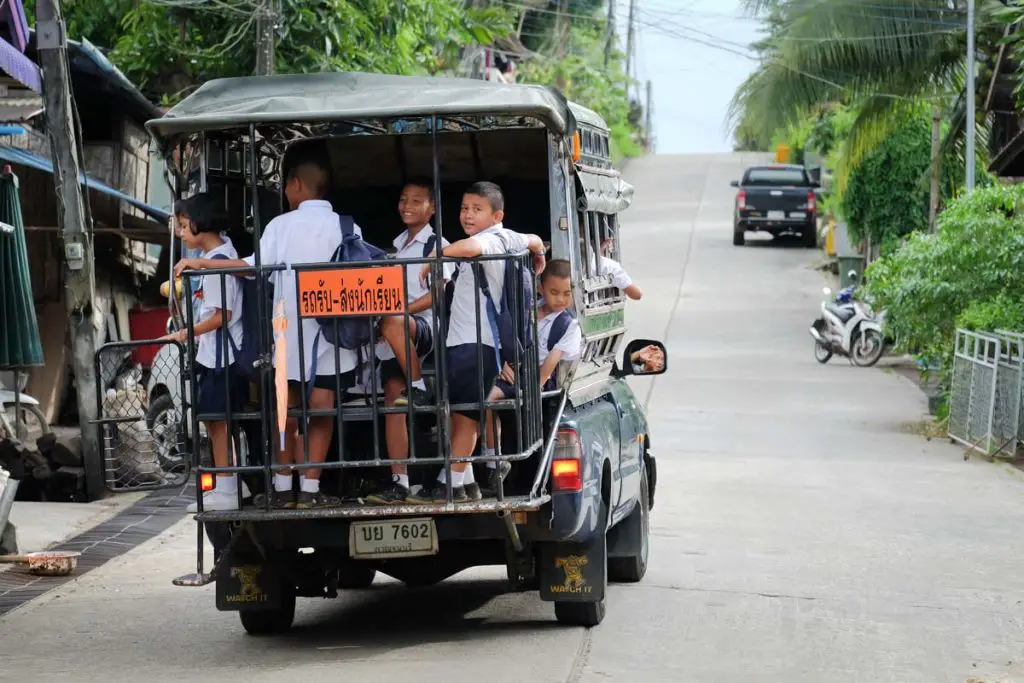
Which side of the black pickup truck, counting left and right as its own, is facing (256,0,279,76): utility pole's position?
back

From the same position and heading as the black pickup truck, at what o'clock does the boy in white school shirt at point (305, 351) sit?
The boy in white school shirt is roughly at 6 o'clock from the black pickup truck.

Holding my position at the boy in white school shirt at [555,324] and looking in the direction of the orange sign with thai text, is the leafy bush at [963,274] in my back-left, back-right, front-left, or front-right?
back-right

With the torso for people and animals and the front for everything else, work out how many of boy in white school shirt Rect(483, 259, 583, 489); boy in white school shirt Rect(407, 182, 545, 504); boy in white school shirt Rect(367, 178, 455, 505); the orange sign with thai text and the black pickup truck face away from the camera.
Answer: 1

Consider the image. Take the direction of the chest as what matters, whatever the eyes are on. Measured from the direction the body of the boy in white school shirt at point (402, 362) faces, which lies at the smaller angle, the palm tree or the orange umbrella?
the orange umbrella

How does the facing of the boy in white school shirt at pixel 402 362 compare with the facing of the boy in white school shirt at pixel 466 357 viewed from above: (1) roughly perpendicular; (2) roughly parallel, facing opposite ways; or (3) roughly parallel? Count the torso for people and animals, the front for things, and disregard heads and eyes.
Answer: roughly parallel

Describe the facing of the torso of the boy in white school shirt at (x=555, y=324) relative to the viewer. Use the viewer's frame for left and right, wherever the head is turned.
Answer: facing the viewer and to the left of the viewer

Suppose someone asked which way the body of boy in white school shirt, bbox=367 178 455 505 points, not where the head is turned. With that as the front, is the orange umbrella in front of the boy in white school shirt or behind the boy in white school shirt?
in front

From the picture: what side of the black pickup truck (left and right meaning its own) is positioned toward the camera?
back

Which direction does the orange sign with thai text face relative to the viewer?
toward the camera

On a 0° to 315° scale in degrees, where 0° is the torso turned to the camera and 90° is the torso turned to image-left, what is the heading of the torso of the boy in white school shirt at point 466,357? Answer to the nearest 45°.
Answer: approximately 45°
